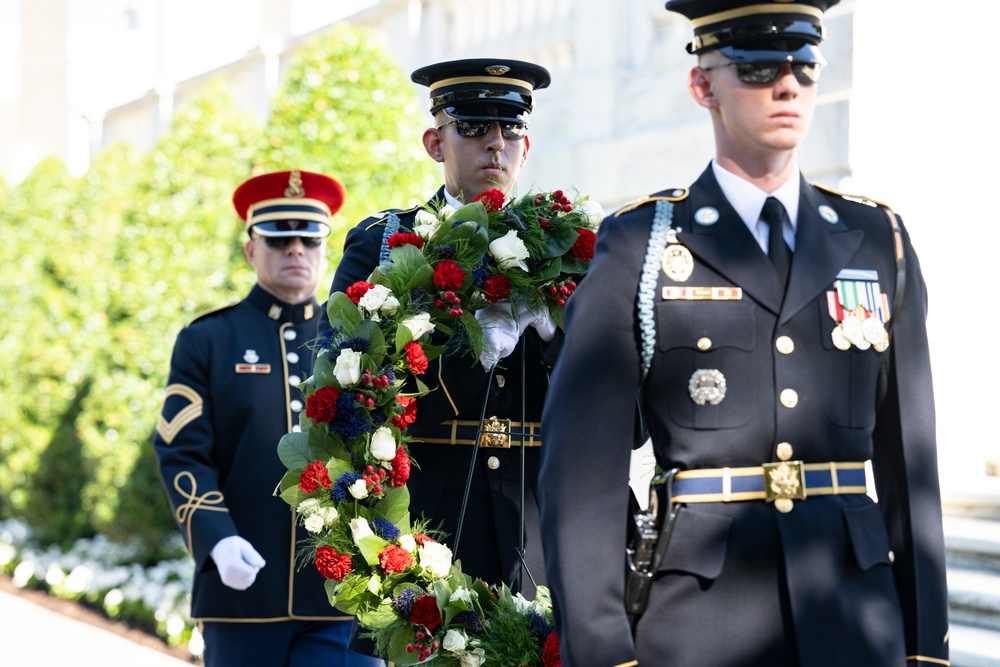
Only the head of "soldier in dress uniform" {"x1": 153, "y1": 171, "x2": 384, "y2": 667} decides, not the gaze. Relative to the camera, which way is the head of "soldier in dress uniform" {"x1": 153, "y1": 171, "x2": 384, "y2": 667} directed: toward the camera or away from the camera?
toward the camera

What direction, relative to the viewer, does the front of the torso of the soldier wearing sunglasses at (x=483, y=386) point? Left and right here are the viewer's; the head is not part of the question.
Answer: facing the viewer and to the right of the viewer

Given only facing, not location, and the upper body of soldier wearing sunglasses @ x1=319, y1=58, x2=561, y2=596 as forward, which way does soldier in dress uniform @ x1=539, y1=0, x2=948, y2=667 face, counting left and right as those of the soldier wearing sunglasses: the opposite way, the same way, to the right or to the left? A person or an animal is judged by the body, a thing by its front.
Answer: the same way

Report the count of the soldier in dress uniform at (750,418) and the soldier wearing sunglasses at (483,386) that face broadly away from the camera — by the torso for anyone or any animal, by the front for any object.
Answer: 0

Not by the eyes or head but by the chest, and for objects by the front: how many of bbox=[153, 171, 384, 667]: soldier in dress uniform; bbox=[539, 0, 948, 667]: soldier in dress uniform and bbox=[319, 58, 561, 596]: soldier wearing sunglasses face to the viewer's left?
0

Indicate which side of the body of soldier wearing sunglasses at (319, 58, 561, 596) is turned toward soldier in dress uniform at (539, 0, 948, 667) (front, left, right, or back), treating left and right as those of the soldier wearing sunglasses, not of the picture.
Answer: front

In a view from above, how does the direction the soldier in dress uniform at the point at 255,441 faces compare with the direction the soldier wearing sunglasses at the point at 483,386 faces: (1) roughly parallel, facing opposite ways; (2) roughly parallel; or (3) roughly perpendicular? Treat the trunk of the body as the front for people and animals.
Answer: roughly parallel

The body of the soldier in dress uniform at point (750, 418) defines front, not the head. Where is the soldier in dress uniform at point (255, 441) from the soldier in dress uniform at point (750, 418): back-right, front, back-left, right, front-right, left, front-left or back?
back

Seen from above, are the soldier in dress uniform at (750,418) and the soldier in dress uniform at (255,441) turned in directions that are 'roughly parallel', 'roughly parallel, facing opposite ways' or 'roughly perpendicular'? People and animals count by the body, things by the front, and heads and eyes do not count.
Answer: roughly parallel
